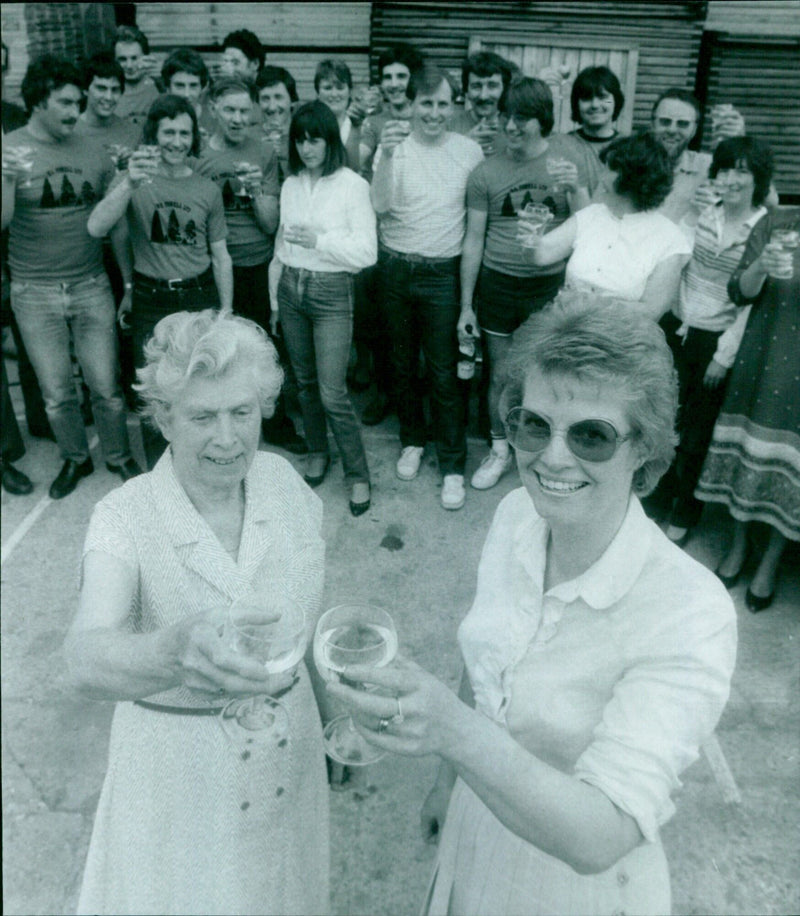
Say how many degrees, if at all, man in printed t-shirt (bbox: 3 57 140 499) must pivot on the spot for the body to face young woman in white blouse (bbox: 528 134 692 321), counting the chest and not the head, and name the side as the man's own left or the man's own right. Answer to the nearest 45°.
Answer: approximately 45° to the man's own left

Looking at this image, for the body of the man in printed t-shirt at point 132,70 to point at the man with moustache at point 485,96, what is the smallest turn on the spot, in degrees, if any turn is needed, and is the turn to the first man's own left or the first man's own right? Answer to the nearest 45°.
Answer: approximately 45° to the first man's own left

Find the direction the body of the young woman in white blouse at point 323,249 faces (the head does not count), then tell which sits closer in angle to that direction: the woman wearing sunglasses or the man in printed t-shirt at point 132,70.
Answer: the woman wearing sunglasses

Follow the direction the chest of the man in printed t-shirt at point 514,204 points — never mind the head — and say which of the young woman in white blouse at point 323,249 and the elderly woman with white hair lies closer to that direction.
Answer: the elderly woman with white hair

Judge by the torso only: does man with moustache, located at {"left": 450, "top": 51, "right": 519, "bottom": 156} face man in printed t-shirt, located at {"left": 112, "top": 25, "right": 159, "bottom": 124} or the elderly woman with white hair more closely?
the elderly woman with white hair

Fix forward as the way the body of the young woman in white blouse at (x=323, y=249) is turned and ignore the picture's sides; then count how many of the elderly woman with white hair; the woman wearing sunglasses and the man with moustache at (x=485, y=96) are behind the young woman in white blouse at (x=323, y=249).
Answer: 1

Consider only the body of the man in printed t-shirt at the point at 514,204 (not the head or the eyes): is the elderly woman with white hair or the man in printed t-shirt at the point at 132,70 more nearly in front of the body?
the elderly woman with white hair

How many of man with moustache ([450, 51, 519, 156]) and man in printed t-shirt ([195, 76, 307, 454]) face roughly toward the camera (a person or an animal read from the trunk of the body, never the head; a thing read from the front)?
2

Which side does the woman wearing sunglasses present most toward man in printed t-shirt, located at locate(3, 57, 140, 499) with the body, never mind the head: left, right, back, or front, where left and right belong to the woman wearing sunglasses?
right

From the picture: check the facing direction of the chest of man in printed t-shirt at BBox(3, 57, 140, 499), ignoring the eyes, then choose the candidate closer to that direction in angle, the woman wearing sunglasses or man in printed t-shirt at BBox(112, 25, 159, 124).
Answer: the woman wearing sunglasses
